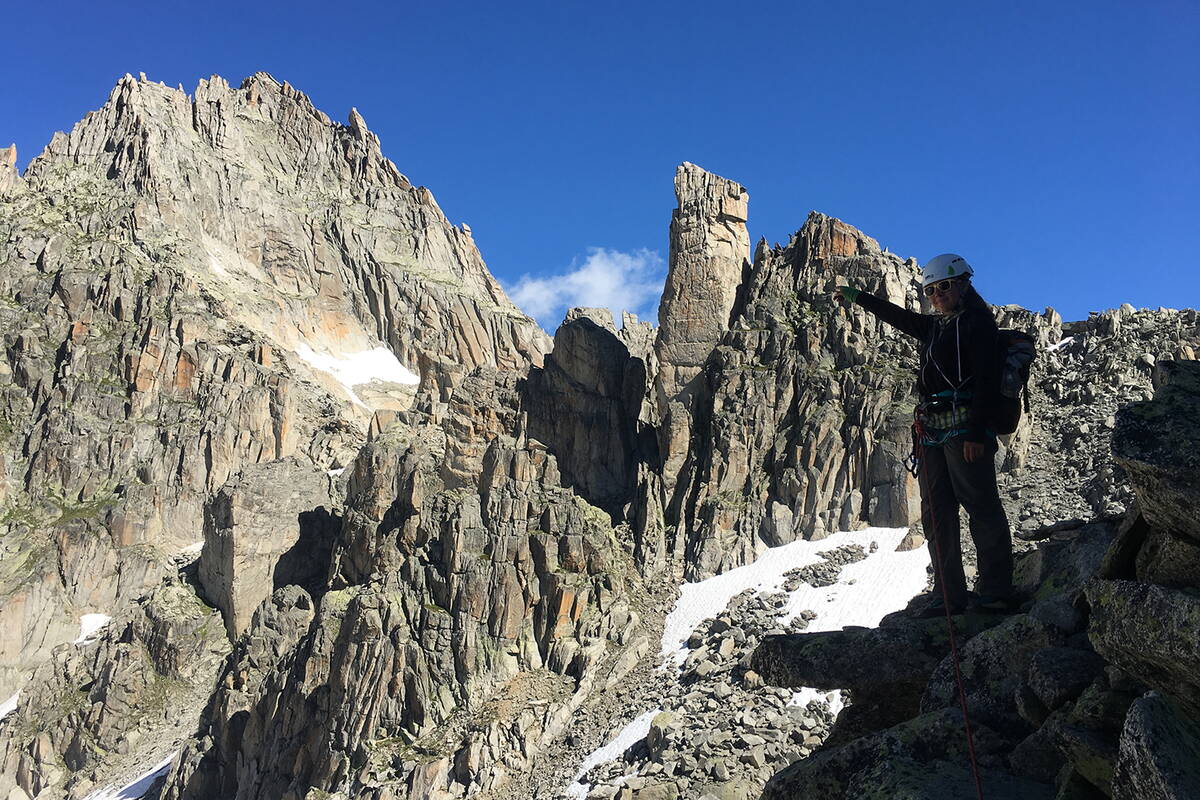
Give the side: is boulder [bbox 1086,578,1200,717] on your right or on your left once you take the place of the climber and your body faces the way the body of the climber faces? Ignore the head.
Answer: on your left

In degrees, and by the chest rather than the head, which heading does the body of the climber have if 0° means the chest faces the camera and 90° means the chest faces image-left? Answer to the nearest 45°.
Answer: approximately 45°

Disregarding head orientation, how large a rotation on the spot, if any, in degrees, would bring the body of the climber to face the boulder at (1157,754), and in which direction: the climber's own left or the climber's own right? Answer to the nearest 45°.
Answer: approximately 45° to the climber's own left
